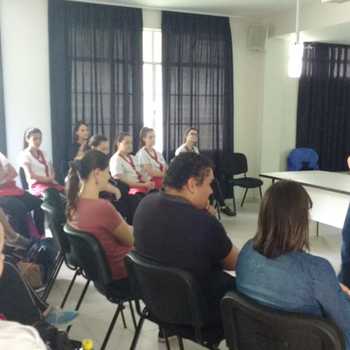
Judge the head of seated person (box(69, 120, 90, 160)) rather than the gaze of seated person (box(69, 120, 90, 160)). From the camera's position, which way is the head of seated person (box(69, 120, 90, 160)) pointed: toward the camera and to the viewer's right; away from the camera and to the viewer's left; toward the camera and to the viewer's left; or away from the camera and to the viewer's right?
toward the camera and to the viewer's right

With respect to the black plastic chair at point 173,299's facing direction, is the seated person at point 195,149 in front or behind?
in front

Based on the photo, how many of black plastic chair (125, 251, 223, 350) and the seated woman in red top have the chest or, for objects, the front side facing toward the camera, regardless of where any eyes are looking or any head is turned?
0

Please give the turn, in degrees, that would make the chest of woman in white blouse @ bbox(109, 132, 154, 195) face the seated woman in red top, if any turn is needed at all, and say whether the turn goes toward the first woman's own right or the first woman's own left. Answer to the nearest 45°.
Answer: approximately 45° to the first woman's own right

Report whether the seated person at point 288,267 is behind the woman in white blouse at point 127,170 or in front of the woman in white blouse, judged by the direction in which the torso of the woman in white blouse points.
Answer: in front

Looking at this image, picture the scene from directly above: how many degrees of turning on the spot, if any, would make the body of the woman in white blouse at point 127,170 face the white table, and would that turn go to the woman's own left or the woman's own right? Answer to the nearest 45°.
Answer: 0° — they already face it

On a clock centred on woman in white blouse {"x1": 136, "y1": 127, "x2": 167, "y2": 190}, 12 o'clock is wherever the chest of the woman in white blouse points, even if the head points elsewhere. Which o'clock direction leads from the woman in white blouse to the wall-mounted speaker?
The wall-mounted speaker is roughly at 9 o'clock from the woman in white blouse.

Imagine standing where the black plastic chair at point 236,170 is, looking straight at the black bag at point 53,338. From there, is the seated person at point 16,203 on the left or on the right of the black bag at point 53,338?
right

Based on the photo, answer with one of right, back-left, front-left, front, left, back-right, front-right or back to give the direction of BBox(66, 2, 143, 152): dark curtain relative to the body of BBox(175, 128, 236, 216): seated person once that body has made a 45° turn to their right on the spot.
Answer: right

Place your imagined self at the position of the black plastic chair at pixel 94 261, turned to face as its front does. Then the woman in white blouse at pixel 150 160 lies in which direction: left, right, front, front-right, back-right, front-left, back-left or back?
front-left

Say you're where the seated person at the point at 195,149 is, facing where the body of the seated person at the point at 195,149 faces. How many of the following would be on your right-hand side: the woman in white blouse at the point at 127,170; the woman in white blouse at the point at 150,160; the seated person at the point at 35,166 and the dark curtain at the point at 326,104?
3

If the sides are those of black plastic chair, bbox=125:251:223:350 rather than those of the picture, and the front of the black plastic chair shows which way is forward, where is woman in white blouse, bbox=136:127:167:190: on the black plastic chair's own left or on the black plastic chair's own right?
on the black plastic chair's own left

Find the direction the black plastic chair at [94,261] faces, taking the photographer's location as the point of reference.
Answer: facing away from the viewer and to the right of the viewer

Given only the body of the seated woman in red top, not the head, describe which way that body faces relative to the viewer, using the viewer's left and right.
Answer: facing away from the viewer and to the right of the viewer

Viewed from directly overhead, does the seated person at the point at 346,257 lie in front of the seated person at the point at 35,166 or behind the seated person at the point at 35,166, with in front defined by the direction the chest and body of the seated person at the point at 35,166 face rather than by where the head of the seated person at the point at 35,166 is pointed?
in front

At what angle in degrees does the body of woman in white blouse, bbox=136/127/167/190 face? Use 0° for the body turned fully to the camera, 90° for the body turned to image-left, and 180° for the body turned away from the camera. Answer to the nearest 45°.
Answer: approximately 315°

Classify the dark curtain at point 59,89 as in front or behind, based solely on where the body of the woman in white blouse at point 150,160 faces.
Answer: behind

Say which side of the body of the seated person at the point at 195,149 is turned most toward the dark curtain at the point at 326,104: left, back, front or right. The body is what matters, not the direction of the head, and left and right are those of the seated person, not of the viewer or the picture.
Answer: left
